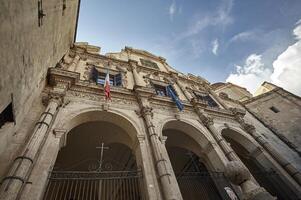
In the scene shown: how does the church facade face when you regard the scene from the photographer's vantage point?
facing the viewer and to the right of the viewer
